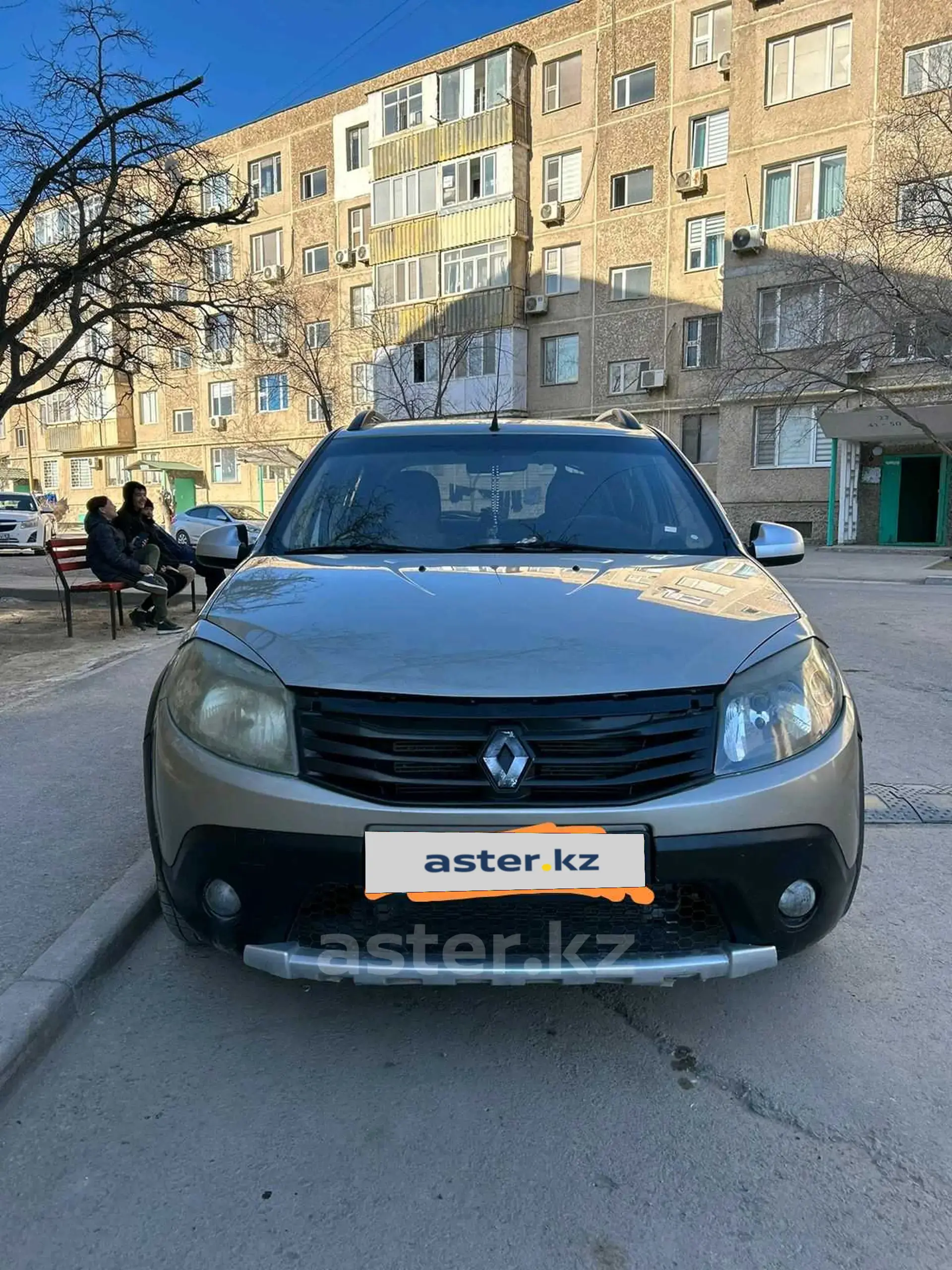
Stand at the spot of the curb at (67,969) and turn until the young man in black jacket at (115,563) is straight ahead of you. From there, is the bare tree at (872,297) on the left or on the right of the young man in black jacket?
right

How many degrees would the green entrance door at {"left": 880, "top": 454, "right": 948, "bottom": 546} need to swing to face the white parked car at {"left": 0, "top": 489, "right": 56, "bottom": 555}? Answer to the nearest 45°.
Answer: approximately 45° to its right

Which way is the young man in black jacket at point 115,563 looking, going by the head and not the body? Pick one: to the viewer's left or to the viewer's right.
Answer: to the viewer's right

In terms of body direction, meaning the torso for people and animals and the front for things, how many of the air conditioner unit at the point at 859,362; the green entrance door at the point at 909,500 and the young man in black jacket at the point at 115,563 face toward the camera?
2

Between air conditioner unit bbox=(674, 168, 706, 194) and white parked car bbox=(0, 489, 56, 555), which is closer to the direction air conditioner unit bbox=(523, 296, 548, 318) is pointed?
the white parked car

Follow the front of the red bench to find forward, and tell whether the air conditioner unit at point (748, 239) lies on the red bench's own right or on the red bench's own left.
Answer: on the red bench's own left

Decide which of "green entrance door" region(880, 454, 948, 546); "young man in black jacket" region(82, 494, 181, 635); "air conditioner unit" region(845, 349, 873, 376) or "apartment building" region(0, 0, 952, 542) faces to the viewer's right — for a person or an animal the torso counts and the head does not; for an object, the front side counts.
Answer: the young man in black jacket

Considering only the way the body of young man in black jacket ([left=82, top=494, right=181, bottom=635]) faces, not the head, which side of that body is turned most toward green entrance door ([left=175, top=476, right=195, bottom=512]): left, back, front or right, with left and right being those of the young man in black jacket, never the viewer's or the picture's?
left

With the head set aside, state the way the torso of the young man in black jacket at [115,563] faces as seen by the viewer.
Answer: to the viewer's right

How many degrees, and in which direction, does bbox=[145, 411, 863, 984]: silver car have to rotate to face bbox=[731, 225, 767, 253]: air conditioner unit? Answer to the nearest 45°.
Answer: approximately 180°

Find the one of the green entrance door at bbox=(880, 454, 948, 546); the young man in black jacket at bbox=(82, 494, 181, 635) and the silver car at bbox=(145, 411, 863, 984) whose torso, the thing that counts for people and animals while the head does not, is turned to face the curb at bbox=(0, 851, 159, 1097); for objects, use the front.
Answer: the green entrance door

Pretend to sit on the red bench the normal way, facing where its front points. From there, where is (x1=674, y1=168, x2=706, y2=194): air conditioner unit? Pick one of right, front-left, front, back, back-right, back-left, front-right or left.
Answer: left
